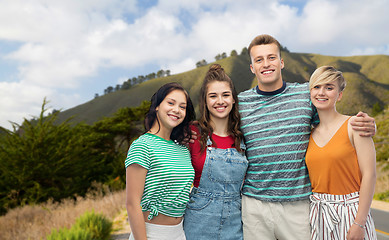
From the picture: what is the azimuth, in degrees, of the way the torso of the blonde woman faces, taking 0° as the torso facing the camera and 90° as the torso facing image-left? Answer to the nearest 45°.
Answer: approximately 45°

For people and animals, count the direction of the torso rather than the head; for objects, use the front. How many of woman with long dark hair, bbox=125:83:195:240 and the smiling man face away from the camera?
0

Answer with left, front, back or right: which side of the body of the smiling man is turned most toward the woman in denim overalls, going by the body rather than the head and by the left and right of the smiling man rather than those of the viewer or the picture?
right

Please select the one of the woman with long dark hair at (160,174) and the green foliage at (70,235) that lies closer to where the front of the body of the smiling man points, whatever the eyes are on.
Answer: the woman with long dark hair

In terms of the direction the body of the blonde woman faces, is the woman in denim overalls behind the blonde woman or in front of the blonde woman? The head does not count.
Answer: in front

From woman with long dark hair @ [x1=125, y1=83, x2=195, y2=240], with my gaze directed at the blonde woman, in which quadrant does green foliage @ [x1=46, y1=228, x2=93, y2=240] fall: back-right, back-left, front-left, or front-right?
back-left

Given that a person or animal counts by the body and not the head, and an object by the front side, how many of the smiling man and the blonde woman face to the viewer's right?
0

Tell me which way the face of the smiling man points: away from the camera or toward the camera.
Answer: toward the camera

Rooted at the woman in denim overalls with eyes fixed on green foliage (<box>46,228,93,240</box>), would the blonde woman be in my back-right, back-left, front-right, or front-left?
back-right

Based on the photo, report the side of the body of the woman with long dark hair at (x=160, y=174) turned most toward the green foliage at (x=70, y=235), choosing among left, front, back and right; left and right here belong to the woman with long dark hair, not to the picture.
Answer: back

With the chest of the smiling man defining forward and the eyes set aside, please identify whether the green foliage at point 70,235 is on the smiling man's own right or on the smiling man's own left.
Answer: on the smiling man's own right

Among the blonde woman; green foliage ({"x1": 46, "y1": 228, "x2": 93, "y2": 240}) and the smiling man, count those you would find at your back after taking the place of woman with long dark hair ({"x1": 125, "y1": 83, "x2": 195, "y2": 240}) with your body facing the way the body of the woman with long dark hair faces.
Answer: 1

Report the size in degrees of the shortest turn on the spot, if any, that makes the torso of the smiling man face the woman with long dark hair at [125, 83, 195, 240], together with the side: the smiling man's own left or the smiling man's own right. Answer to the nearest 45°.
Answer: approximately 45° to the smiling man's own right

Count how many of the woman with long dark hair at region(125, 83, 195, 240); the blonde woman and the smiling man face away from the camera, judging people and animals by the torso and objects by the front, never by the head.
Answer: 0

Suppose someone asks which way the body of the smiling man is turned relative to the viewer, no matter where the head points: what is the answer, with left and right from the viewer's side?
facing the viewer
